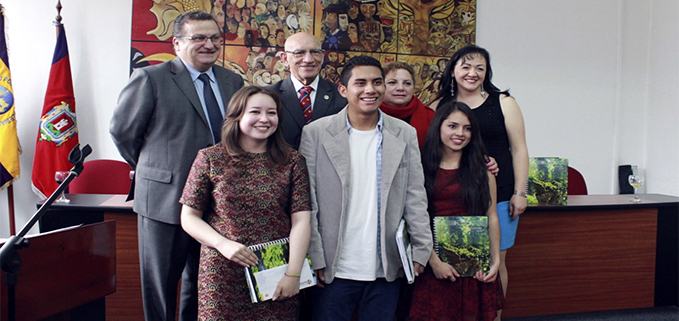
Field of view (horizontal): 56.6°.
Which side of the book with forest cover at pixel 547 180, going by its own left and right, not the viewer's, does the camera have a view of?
front

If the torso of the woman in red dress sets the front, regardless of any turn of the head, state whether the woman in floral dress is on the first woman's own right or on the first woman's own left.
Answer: on the first woman's own right

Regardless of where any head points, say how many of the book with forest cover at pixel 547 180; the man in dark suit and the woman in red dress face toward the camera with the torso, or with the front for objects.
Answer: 3

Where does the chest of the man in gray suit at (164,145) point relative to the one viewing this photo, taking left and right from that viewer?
facing the viewer and to the right of the viewer

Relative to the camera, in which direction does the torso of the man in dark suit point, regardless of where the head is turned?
toward the camera

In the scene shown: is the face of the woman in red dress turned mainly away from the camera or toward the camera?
toward the camera

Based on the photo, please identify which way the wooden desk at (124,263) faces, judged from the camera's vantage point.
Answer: facing the viewer

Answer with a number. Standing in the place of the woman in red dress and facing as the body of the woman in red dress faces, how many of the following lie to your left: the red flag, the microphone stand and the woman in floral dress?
0

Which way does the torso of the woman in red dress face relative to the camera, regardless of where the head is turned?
toward the camera

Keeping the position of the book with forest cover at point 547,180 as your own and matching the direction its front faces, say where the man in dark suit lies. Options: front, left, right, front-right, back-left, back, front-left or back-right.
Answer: front-right

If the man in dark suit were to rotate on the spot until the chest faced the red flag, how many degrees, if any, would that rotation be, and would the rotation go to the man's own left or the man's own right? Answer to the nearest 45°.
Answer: approximately 135° to the man's own right

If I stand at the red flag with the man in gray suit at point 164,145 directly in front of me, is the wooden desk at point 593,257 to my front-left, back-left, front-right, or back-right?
front-left

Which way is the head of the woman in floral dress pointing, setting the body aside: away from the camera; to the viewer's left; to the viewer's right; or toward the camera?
toward the camera

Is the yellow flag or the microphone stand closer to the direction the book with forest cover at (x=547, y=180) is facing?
the microphone stand

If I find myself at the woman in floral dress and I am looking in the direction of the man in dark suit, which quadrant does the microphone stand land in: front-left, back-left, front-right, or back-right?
back-left

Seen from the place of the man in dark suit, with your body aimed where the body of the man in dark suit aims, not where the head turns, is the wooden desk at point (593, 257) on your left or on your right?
on your left
